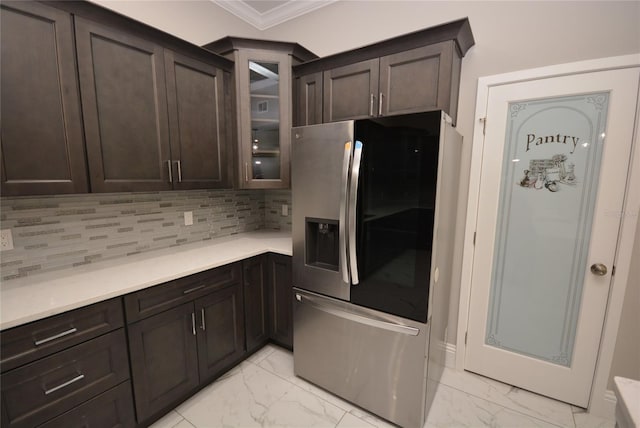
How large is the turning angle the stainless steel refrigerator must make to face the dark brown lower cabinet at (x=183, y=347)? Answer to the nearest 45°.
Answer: approximately 45° to its right

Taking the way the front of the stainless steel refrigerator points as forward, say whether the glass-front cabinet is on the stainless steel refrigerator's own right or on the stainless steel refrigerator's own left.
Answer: on the stainless steel refrigerator's own right

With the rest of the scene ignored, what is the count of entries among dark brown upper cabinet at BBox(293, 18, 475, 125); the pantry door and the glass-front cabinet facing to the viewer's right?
0

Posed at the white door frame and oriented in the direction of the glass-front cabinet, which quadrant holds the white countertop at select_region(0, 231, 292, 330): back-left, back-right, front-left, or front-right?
front-left

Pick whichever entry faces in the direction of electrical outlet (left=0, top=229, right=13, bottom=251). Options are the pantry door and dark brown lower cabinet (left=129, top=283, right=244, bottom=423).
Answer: the pantry door

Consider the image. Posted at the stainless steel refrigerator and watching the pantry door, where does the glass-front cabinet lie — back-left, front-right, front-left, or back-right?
back-left

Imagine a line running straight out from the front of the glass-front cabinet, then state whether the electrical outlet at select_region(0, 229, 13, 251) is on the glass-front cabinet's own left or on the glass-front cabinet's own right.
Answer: on the glass-front cabinet's own right

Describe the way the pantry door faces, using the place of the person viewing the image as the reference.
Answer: facing the viewer and to the left of the viewer

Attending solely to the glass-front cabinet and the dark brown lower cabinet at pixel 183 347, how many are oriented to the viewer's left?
0

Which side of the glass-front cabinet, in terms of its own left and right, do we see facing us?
front

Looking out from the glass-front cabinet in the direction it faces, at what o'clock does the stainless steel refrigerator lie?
The stainless steel refrigerator is roughly at 11 o'clock from the glass-front cabinet.

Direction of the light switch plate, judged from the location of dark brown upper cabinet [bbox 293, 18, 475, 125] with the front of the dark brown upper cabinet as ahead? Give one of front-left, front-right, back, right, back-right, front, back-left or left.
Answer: front-right

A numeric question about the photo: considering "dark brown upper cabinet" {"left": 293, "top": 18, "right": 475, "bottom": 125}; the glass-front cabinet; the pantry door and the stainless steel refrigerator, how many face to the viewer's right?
0

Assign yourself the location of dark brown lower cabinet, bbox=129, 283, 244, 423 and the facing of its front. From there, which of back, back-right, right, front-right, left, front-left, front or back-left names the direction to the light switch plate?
back-left
